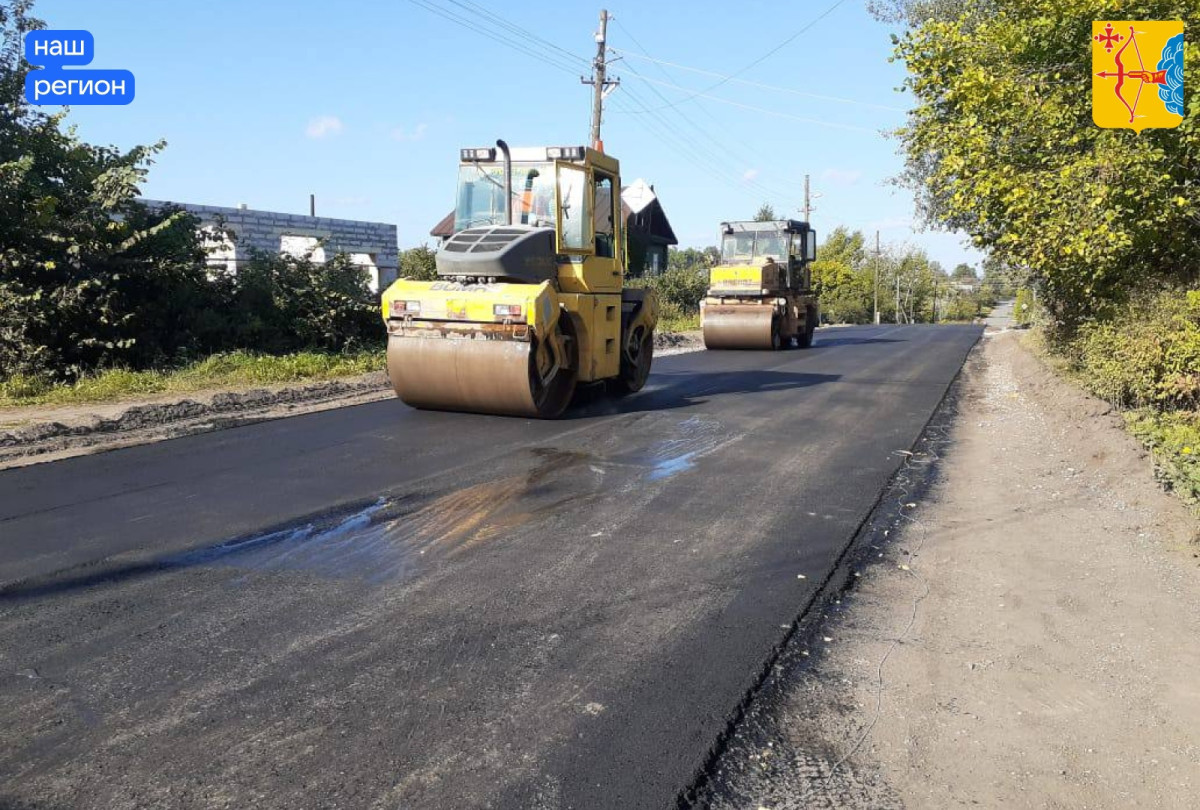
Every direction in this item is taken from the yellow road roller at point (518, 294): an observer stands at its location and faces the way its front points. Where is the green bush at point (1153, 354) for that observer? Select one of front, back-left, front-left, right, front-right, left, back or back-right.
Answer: back-left

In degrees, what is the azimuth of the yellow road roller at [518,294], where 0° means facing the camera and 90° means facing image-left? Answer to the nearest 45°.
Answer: approximately 45°

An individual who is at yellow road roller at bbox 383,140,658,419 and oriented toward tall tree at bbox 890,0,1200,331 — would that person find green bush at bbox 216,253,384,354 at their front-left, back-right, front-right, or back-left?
back-left

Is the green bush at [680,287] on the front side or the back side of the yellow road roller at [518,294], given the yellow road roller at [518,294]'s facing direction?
on the back side

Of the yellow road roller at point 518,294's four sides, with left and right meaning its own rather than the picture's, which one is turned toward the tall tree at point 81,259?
right

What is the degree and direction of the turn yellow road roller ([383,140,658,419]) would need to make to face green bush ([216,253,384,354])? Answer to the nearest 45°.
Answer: approximately 90° to its right

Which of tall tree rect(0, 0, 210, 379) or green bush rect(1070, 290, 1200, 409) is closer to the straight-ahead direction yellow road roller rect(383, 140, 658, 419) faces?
the tall tree

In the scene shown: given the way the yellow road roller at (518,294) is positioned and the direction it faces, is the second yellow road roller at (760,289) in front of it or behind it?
behind

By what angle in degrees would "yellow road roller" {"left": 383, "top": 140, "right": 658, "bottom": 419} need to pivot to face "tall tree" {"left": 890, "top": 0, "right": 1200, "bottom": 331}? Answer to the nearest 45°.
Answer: approximately 135° to its left
